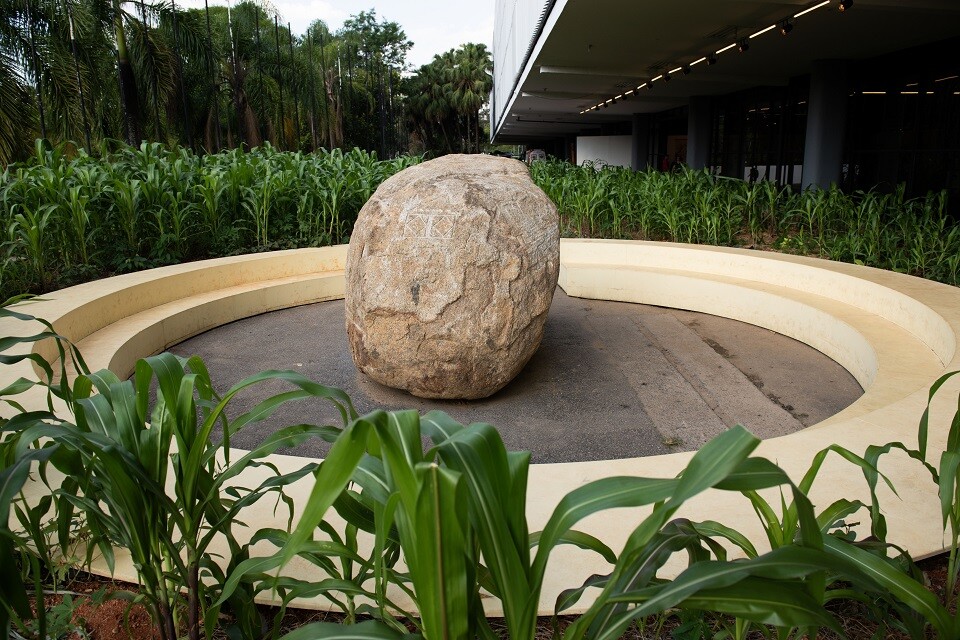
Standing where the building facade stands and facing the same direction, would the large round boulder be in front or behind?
in front

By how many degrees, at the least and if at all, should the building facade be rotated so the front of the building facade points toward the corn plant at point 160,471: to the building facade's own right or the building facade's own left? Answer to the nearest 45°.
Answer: approximately 45° to the building facade's own left

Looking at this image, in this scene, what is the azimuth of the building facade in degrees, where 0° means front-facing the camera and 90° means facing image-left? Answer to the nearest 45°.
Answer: approximately 45°

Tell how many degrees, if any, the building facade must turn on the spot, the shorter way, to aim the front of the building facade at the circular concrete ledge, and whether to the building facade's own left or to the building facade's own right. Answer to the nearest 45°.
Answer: approximately 45° to the building facade's own left
